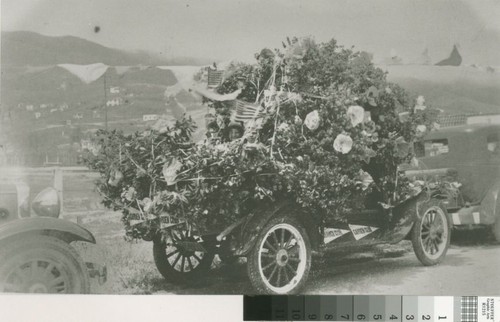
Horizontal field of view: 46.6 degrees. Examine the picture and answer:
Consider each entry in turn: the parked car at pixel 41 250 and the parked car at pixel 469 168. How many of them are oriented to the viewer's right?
1

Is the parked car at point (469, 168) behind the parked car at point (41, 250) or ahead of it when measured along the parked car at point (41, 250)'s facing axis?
ahead

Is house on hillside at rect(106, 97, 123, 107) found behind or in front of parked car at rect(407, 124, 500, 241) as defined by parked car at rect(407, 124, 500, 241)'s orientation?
in front

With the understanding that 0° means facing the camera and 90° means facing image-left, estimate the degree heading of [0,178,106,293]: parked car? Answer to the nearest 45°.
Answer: approximately 270°

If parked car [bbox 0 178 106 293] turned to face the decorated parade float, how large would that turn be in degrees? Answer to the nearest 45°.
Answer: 0° — it already faces it
